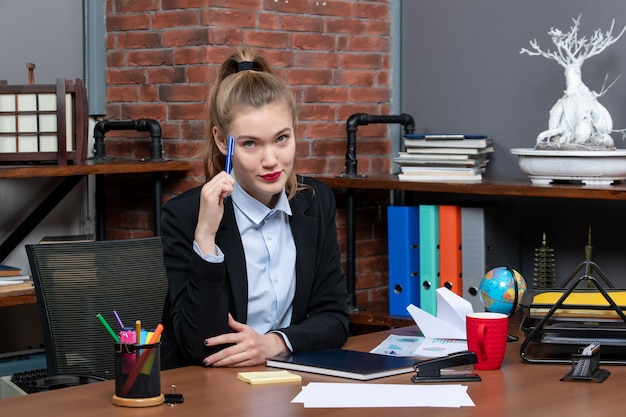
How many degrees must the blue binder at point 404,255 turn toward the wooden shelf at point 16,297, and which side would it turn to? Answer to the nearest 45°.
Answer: approximately 45° to its right

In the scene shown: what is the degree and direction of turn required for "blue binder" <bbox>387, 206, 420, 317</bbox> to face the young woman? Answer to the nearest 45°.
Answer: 0° — it already faces them

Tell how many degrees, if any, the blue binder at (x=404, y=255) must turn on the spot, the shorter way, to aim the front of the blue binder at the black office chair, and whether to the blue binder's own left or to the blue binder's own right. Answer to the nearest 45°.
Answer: approximately 45° to the blue binder's own right

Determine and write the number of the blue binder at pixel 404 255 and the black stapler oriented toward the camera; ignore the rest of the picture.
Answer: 1

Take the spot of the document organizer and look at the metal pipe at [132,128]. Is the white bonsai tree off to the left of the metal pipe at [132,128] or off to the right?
right

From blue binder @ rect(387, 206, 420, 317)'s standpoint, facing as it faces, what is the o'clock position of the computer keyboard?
The computer keyboard is roughly at 2 o'clock from the blue binder.
